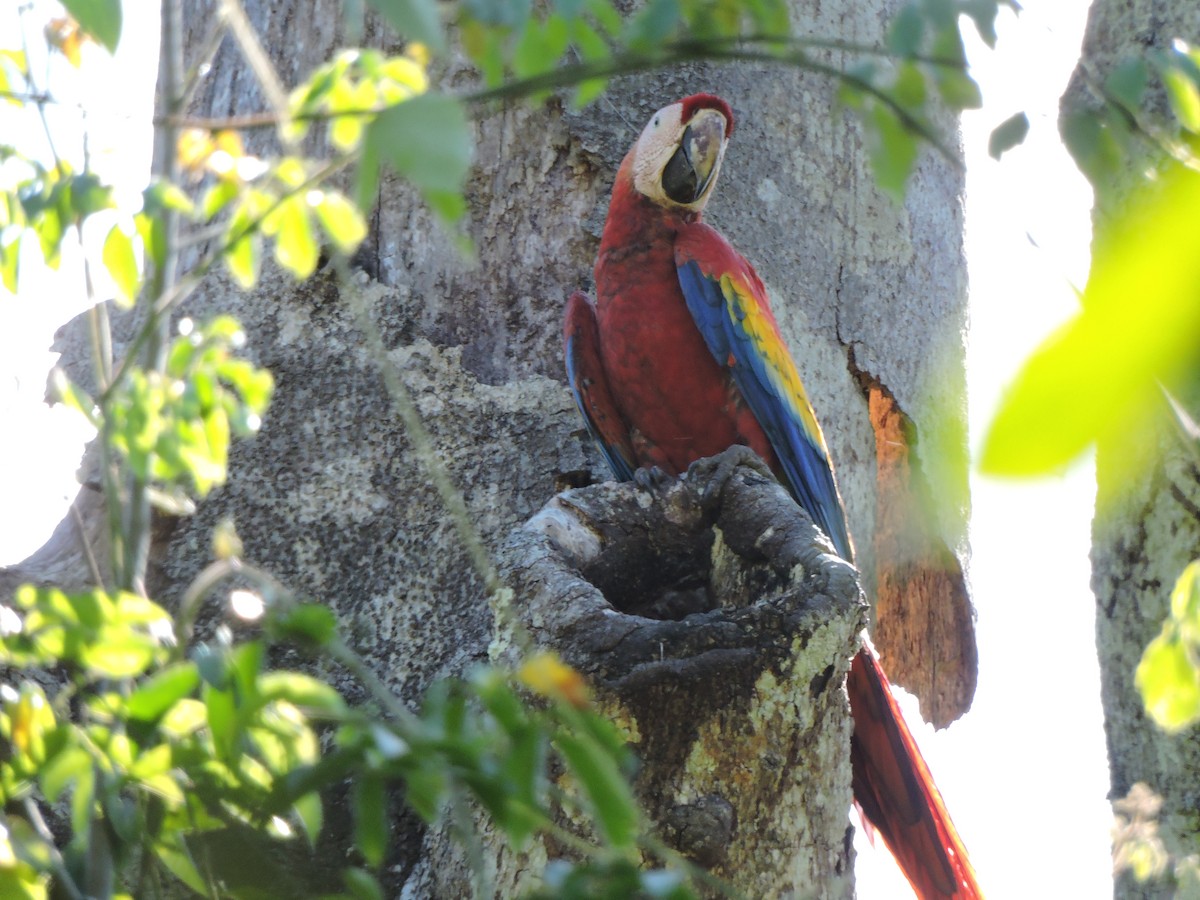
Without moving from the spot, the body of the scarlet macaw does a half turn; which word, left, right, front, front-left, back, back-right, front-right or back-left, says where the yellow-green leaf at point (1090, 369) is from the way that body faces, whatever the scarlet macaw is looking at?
back-right

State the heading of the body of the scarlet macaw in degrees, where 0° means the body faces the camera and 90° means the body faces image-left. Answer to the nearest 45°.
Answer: approximately 45°

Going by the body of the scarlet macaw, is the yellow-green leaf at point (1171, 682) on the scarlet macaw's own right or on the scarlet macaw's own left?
on the scarlet macaw's own left

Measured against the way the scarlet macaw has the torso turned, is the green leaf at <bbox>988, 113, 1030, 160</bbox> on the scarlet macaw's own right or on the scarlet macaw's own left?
on the scarlet macaw's own left

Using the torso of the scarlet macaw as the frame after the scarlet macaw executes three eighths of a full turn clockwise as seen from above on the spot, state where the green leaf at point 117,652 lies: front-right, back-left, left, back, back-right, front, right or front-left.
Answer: back

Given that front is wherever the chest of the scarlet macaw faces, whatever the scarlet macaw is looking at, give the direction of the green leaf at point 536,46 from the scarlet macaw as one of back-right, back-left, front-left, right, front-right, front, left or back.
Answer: front-left

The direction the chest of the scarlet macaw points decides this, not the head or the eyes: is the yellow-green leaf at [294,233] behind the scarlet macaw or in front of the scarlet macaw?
in front

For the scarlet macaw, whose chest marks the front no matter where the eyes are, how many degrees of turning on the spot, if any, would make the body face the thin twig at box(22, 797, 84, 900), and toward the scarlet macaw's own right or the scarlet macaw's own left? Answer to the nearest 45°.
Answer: approximately 45° to the scarlet macaw's own left

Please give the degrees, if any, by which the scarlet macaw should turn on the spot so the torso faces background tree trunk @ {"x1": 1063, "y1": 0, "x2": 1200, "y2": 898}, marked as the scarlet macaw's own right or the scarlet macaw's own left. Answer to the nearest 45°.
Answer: approximately 90° to the scarlet macaw's own left

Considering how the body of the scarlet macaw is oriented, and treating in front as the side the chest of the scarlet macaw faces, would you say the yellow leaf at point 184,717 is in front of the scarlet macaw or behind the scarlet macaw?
in front
